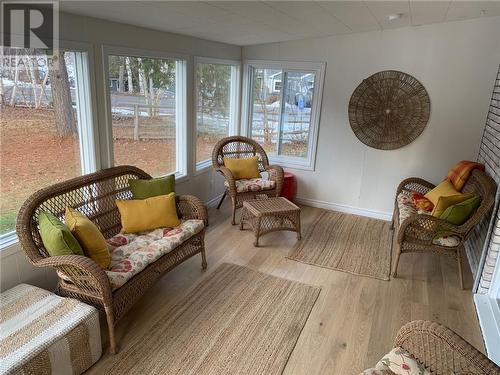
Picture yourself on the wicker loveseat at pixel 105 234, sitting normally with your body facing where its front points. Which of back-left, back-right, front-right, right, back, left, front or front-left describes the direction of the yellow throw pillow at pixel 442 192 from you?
front-left

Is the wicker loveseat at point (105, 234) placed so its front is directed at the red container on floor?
no

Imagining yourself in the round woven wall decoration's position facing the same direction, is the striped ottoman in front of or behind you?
in front

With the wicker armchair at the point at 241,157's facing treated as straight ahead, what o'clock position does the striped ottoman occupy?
The striped ottoman is roughly at 2 o'clock from the wicker armchair.

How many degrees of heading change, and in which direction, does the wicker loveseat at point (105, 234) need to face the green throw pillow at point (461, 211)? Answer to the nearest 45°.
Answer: approximately 45° to its left

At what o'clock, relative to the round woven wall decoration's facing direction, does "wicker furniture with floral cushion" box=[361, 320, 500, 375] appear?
The wicker furniture with floral cushion is roughly at 12 o'clock from the round woven wall decoration.

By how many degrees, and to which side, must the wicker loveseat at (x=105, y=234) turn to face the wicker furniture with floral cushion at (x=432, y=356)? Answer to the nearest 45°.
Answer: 0° — it already faces it

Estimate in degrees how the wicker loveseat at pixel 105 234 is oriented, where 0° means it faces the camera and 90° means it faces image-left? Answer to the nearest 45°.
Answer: approximately 315°

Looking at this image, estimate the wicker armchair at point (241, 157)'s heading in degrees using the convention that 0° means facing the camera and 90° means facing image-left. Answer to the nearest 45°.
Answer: approximately 315°

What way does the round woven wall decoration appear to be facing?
toward the camera

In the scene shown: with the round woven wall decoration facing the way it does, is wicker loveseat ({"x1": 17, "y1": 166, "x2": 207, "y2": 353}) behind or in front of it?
in front

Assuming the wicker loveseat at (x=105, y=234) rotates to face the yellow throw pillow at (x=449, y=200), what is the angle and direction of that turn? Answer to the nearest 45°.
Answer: approximately 45° to its left

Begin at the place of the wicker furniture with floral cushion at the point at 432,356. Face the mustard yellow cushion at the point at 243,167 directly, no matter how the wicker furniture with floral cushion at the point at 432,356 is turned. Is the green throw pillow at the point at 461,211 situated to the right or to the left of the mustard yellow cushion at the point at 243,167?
right

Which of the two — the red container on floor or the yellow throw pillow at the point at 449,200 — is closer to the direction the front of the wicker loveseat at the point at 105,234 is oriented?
the yellow throw pillow

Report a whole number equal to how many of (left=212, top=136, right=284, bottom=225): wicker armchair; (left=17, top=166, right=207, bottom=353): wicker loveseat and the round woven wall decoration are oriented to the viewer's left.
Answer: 0

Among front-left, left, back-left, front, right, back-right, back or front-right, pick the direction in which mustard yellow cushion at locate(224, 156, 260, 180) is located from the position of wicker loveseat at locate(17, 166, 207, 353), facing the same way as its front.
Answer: left
